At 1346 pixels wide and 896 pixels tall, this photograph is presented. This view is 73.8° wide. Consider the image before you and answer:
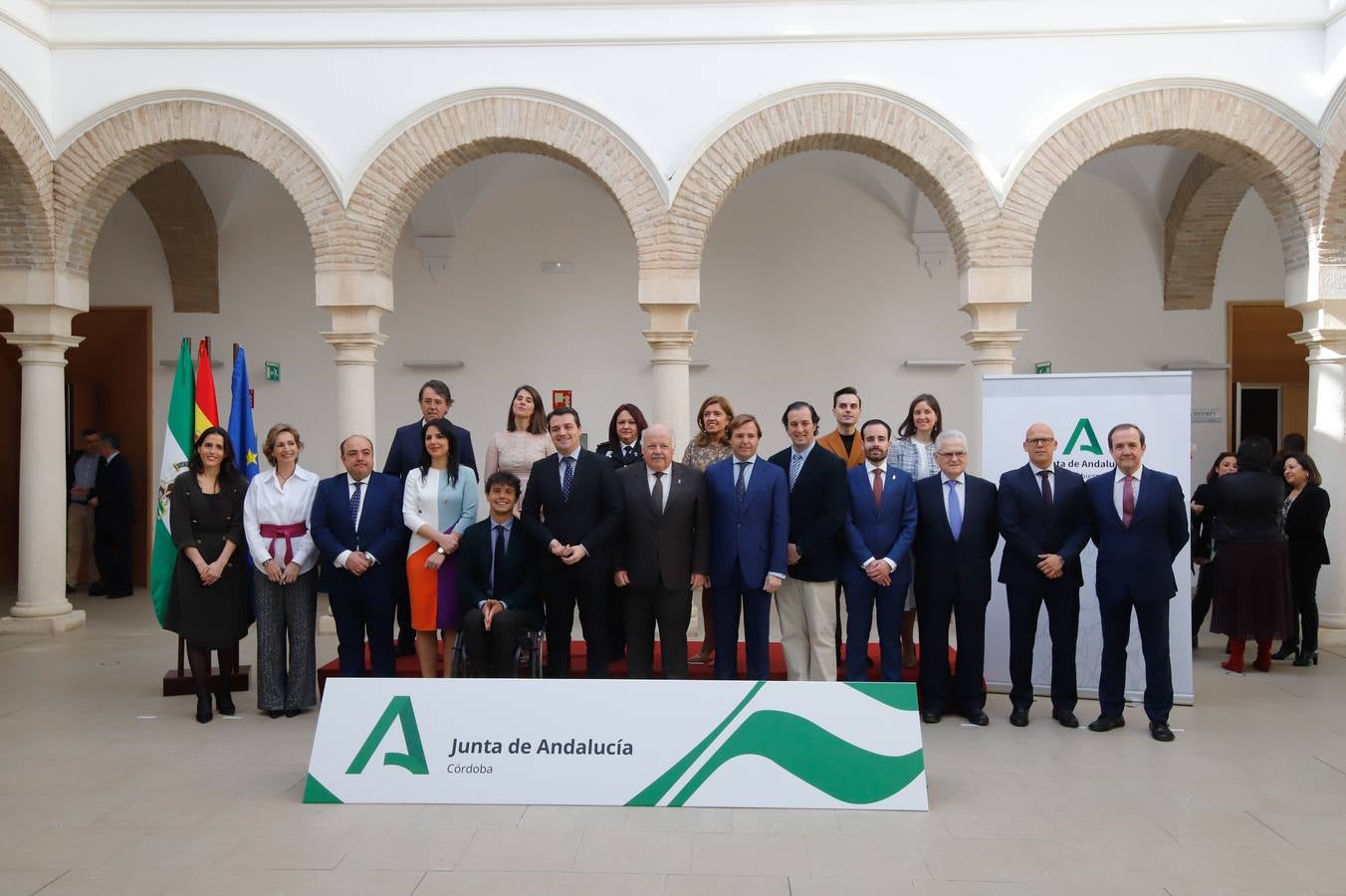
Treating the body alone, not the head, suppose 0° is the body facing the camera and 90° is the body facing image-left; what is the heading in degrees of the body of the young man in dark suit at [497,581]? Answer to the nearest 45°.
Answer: approximately 0°

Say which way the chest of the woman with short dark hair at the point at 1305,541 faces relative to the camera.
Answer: to the viewer's left

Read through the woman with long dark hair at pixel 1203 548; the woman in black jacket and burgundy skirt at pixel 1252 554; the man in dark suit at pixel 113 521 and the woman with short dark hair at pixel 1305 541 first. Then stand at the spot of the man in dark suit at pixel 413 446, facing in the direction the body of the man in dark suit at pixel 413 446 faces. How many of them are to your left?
3

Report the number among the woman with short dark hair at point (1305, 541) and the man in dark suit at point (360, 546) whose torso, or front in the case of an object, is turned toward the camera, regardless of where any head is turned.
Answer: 1

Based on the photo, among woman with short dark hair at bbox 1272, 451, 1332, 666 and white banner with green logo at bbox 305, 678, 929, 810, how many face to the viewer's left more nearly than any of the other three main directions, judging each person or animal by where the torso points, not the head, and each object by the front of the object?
1

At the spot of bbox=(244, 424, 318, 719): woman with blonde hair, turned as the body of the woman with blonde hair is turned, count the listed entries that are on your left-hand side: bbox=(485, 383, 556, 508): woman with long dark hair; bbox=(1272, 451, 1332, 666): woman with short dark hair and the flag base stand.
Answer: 2

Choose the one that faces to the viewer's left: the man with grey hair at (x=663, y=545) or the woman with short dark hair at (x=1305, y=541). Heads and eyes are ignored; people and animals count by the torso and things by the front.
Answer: the woman with short dark hair
